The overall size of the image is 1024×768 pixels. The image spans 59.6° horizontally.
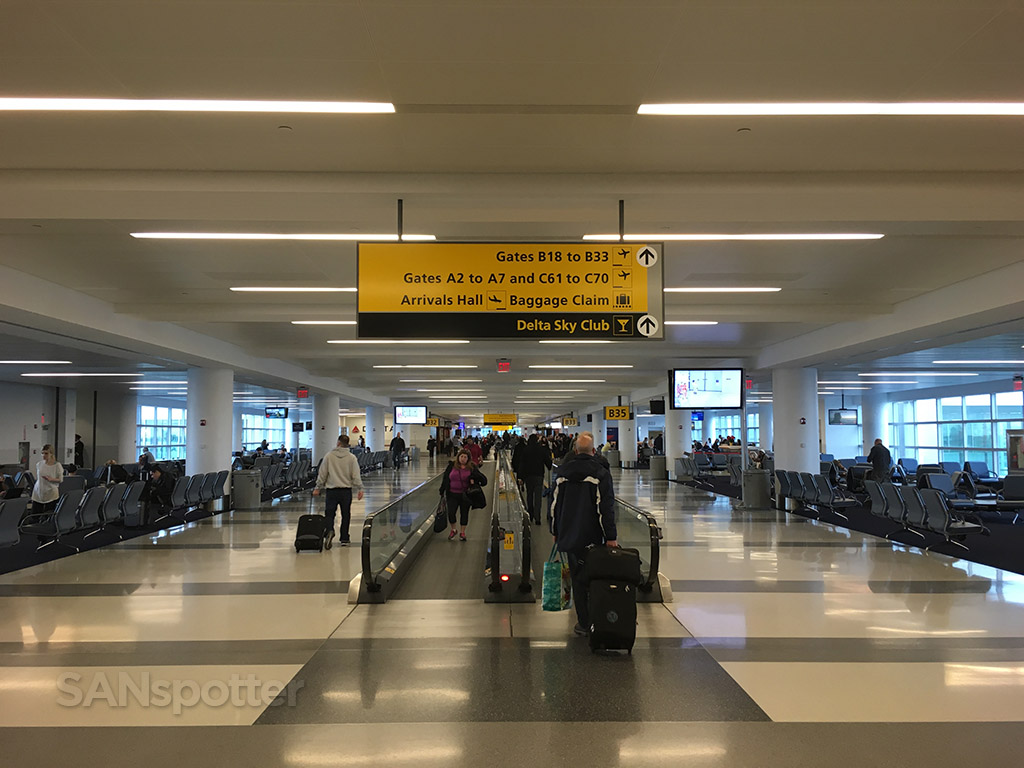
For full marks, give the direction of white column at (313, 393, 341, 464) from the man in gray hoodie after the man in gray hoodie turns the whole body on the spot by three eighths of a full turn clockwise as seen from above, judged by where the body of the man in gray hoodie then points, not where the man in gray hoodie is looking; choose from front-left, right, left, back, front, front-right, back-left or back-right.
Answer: back-left

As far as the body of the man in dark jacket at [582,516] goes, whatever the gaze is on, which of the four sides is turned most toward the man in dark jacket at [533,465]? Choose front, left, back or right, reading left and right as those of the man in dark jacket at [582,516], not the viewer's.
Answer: front

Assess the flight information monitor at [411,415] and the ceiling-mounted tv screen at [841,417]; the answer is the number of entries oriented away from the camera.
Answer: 0

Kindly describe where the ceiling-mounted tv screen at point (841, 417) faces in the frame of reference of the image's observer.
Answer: facing the viewer

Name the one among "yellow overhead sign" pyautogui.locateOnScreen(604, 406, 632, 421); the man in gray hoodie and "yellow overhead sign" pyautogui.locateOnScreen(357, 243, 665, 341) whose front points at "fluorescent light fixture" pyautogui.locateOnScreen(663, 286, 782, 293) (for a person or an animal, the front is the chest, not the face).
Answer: "yellow overhead sign" pyautogui.locateOnScreen(604, 406, 632, 421)

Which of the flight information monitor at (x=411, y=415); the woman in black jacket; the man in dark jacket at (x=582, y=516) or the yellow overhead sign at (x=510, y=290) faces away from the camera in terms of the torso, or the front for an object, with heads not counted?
the man in dark jacket

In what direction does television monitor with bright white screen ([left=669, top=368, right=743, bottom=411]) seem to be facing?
toward the camera

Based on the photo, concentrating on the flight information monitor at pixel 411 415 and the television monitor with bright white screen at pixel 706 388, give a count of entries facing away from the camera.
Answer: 0

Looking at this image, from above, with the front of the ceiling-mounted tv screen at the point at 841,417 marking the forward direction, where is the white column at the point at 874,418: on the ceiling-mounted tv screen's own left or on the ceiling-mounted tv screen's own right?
on the ceiling-mounted tv screen's own left

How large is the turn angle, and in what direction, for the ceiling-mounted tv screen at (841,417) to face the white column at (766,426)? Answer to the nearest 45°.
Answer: approximately 90° to its right

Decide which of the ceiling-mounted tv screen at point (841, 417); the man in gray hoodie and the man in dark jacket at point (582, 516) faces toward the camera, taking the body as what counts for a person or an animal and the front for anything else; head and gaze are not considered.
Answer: the ceiling-mounted tv screen

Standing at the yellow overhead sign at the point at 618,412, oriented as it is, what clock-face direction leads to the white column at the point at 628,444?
The white column is roughly at 6 o'clock from the yellow overhead sign.

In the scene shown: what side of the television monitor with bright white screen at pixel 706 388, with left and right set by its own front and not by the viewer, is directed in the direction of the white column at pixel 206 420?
right

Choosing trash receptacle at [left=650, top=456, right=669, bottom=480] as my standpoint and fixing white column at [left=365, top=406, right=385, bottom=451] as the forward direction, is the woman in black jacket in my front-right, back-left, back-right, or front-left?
back-left

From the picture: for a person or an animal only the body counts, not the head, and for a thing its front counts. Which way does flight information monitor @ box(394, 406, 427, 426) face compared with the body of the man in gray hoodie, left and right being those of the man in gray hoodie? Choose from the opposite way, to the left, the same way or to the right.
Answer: the opposite way

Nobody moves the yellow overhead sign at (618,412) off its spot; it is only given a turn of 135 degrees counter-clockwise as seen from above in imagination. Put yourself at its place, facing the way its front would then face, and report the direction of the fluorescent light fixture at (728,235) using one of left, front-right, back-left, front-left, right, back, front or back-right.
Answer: back-right

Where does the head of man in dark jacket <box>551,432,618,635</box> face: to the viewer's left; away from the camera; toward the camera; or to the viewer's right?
away from the camera

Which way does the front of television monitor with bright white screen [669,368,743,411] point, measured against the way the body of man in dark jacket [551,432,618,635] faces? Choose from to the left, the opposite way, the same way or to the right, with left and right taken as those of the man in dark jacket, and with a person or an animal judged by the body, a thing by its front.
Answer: the opposite way

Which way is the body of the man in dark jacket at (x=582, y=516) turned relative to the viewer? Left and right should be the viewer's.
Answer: facing away from the viewer

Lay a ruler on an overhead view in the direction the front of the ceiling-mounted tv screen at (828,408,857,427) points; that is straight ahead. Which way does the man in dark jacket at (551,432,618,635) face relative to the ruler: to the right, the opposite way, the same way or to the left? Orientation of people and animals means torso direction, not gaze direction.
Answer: the opposite way

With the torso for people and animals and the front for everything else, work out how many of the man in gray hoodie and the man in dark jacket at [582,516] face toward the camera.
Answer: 0
